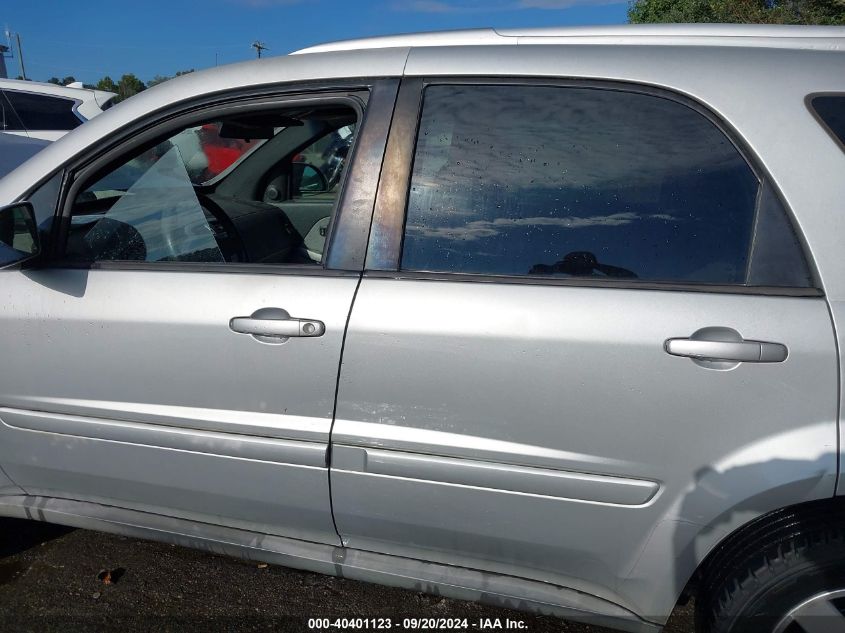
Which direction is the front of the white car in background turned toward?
to the viewer's left

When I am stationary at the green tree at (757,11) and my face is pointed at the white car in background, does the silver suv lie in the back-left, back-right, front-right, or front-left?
front-left

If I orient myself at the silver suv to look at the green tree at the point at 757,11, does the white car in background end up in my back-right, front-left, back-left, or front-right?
front-left

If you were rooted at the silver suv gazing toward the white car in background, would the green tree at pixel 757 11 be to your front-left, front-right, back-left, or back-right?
front-right

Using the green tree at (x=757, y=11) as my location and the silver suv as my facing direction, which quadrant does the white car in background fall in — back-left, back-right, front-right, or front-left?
front-right

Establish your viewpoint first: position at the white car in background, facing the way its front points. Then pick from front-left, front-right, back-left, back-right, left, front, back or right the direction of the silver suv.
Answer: left

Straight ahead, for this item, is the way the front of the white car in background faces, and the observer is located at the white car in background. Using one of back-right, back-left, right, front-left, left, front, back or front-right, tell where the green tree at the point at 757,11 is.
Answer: back
